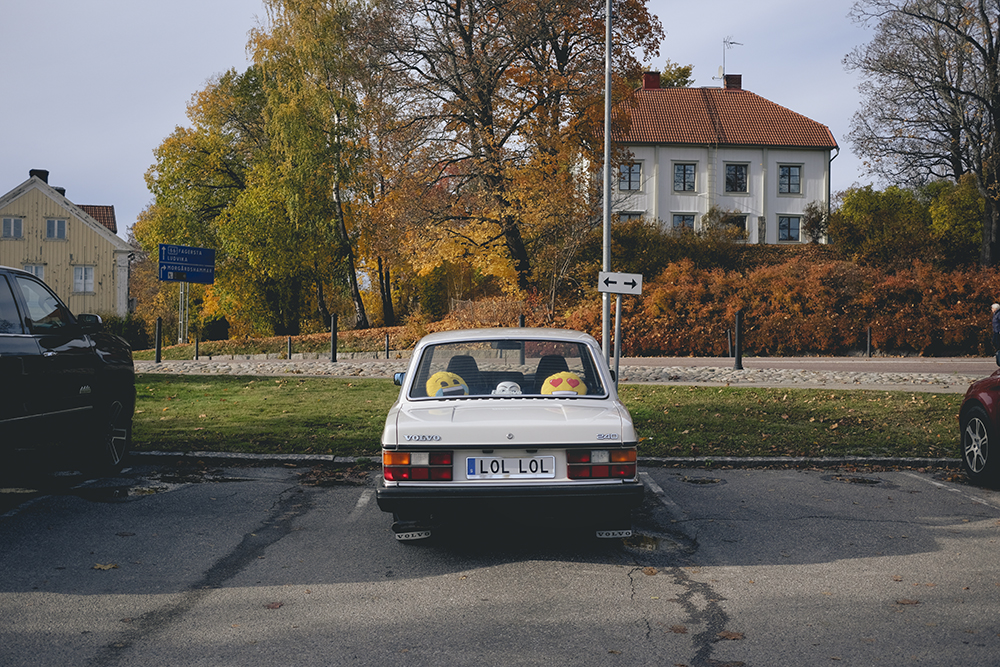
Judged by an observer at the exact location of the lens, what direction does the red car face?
facing away from the viewer and to the left of the viewer

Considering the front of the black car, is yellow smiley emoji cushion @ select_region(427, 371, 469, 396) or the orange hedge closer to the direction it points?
the orange hedge

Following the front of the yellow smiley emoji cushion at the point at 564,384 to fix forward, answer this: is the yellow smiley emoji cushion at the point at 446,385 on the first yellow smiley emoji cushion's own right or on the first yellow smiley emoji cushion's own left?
on the first yellow smiley emoji cushion's own right

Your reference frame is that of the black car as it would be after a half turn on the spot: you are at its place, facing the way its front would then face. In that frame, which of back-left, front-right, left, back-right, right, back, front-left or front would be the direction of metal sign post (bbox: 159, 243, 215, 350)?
back-right

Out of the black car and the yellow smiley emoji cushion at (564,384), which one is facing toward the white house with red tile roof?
the black car

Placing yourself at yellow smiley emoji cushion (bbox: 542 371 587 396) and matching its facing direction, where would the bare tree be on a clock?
The bare tree is roughly at 7 o'clock from the yellow smiley emoji cushion.

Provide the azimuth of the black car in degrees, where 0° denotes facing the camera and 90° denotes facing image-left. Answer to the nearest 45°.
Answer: approximately 225°

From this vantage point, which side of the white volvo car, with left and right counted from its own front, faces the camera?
back

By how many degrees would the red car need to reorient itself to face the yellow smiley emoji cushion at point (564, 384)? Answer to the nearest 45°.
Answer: approximately 90° to its left

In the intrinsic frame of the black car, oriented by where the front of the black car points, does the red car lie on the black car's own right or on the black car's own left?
on the black car's own right

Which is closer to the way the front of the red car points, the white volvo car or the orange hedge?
the orange hedge

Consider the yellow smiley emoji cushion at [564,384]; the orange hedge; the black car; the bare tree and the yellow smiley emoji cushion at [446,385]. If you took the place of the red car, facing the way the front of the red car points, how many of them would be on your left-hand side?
3

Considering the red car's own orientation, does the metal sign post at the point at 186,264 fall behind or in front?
in front

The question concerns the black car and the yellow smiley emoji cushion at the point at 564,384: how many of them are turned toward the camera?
1

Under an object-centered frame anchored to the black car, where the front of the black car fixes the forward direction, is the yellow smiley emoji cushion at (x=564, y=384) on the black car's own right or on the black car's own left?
on the black car's own right

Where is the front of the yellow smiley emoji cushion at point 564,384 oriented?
toward the camera
